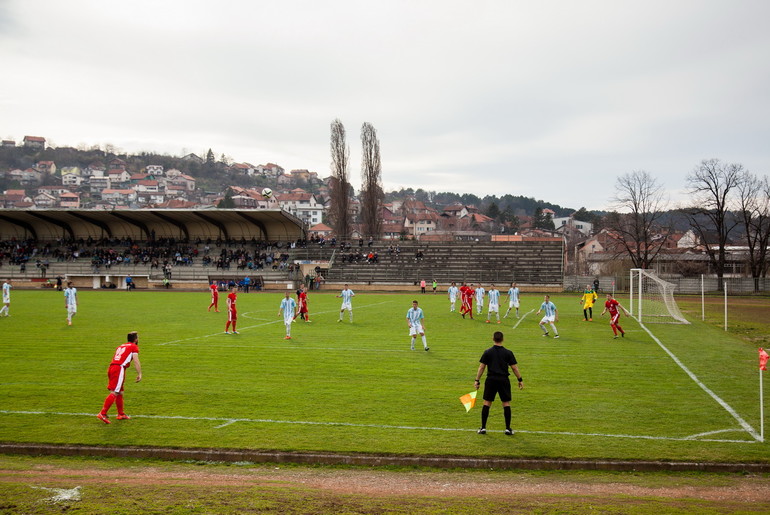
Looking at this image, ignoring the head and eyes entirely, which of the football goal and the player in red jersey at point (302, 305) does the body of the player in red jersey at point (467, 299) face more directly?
the player in red jersey

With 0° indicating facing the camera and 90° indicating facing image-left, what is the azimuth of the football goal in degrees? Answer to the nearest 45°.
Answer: approximately 90°

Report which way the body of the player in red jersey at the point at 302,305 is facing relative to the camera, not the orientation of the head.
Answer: to the viewer's right

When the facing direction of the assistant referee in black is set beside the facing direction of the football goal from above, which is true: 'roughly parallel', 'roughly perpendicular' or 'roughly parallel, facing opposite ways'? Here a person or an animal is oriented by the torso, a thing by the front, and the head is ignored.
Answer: roughly perpendicular

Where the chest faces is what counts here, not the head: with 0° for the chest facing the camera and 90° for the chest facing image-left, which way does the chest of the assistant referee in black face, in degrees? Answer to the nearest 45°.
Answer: approximately 180°

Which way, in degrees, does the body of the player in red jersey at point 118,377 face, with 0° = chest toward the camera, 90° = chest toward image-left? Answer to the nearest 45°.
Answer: approximately 225°

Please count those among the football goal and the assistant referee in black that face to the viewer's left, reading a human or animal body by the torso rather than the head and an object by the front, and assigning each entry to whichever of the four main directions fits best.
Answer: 1

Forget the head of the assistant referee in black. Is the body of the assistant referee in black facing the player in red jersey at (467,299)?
yes

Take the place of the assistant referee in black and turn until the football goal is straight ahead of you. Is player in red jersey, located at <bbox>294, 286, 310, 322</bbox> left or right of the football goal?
left
